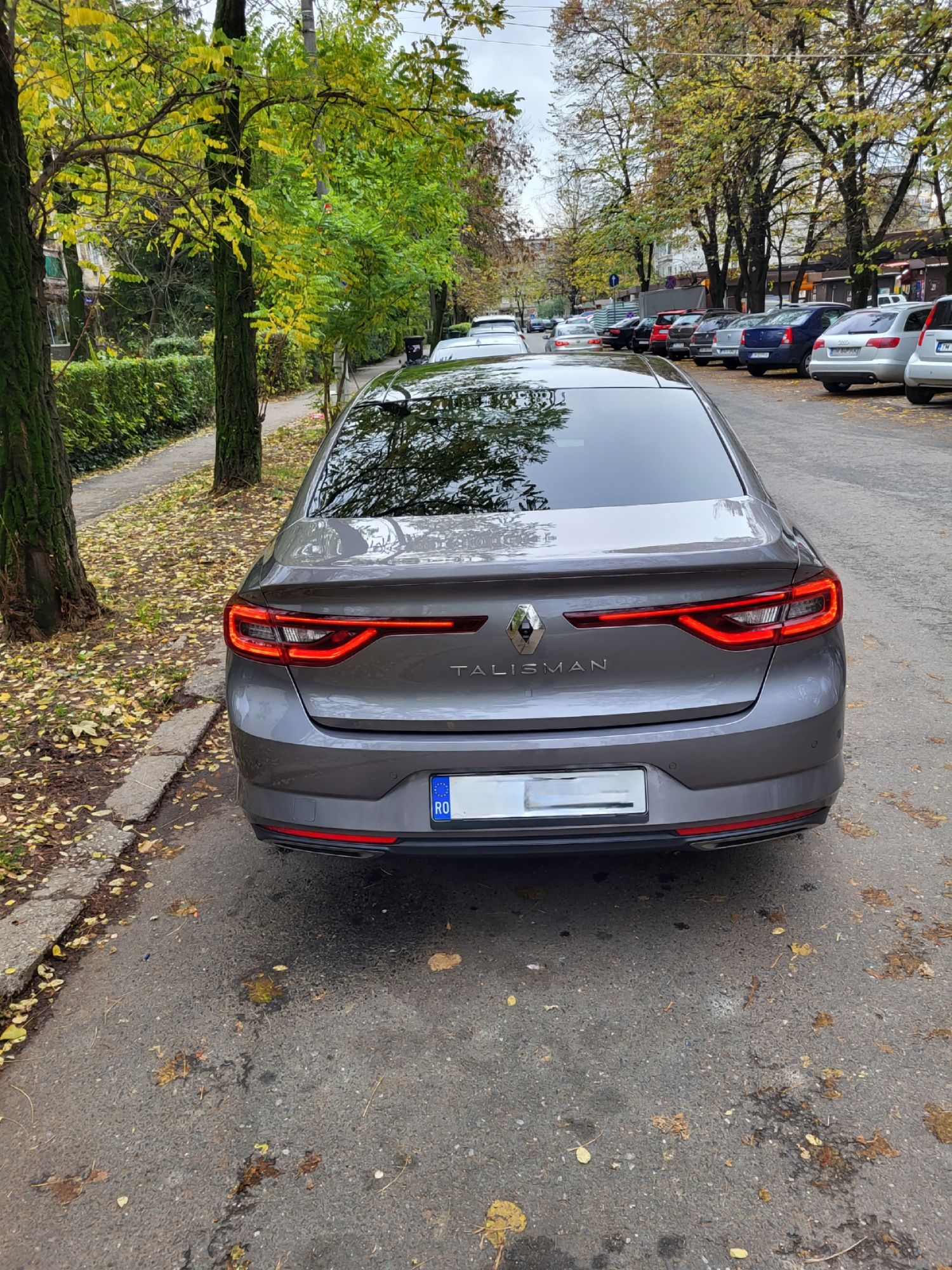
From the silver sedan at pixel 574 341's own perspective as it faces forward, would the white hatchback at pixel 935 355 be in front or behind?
behind

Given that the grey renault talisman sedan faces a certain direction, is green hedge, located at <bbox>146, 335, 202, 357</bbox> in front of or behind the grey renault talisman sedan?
in front

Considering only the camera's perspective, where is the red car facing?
facing away from the viewer and to the right of the viewer

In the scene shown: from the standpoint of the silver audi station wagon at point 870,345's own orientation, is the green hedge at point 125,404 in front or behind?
behind

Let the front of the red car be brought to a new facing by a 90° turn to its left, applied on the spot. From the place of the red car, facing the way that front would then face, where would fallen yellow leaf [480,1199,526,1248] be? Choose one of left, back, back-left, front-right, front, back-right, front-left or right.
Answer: back-left

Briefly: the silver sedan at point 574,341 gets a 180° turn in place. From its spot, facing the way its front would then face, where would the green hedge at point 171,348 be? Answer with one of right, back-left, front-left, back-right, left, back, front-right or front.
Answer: front-right

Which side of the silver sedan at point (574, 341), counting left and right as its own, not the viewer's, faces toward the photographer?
back

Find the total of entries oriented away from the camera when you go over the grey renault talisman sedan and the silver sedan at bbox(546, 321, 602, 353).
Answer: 2

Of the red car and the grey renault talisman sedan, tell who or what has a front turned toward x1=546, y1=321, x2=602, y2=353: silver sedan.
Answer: the grey renault talisman sedan

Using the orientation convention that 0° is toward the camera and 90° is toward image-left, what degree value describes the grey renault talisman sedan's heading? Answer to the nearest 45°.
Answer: approximately 180°
